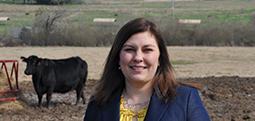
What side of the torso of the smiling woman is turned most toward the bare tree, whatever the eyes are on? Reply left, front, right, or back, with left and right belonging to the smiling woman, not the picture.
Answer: back

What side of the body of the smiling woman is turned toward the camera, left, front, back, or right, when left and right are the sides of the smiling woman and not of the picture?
front

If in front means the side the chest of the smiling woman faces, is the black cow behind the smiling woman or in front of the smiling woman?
behind

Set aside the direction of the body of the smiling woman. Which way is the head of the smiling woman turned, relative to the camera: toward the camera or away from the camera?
toward the camera
